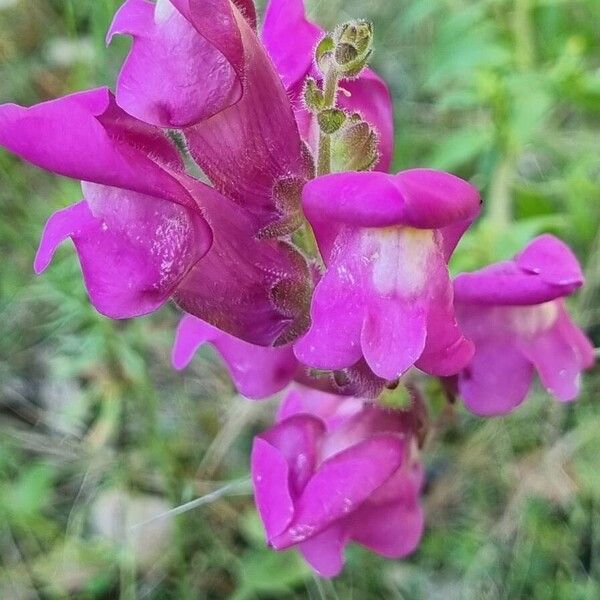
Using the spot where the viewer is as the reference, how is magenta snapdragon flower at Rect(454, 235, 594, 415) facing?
facing the viewer and to the right of the viewer

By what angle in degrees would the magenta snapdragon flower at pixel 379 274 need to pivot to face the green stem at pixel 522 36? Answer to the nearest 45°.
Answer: approximately 180°

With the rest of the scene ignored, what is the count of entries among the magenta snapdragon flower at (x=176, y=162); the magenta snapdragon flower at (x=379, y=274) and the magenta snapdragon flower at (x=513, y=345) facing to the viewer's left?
1

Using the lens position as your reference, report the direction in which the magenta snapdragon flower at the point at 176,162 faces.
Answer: facing to the left of the viewer

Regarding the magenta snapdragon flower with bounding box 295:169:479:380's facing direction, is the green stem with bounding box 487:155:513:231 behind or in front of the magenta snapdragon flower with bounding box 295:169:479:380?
behind

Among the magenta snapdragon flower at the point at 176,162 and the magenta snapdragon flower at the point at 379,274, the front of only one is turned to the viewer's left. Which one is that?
the magenta snapdragon flower at the point at 176,162

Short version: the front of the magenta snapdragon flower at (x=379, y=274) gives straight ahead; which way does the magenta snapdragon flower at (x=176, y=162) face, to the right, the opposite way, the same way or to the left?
to the right

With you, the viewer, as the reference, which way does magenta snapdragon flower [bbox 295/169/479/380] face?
facing the viewer
